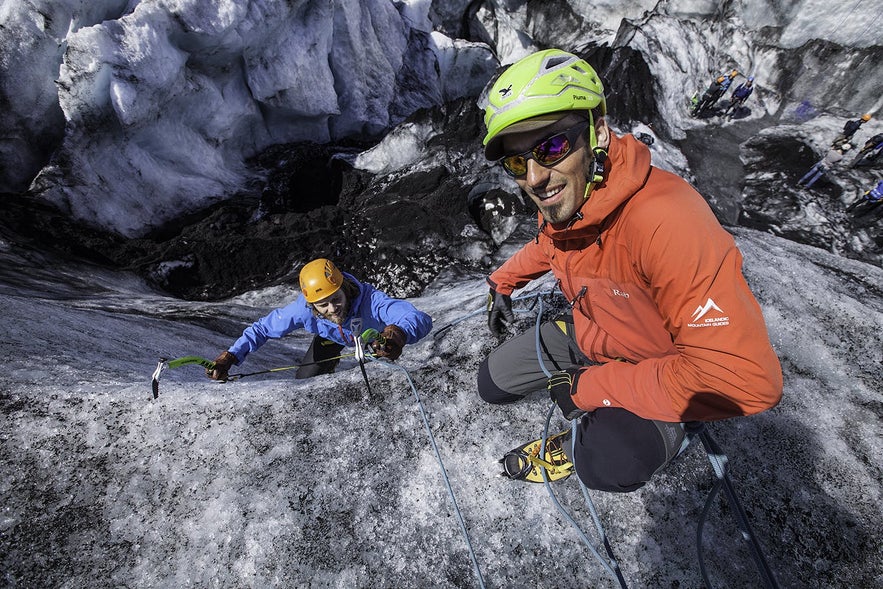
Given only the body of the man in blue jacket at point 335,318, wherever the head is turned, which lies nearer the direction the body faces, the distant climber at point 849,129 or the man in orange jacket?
the man in orange jacket

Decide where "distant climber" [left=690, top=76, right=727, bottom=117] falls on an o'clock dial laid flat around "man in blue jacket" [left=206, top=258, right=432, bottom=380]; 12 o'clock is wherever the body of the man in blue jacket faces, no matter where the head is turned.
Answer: The distant climber is roughly at 8 o'clock from the man in blue jacket.

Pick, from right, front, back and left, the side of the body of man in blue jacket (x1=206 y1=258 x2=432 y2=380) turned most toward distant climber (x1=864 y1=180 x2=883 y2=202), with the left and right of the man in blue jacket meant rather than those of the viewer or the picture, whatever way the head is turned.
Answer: left

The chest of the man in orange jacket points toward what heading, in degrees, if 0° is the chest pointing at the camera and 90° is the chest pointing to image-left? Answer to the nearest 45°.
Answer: approximately 45°

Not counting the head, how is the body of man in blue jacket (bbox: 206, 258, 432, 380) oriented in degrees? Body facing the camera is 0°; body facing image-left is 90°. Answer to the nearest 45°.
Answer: approximately 0°
